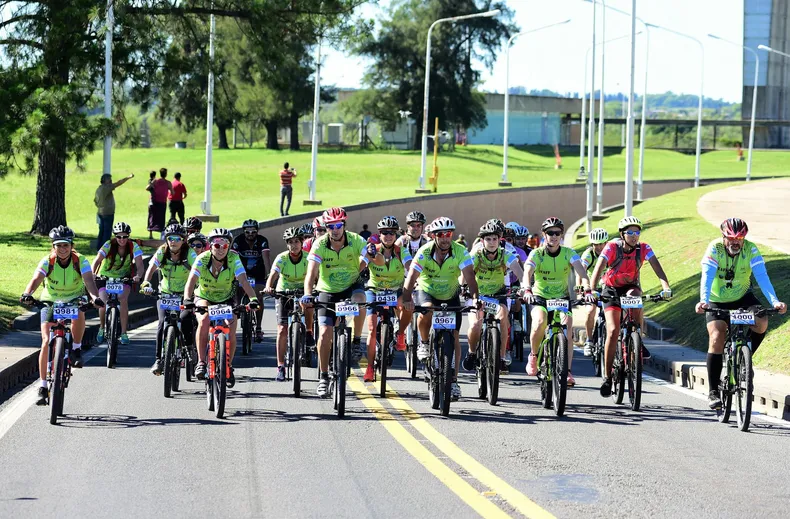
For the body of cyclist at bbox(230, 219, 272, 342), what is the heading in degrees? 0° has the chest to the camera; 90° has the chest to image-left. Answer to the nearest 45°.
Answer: approximately 0°

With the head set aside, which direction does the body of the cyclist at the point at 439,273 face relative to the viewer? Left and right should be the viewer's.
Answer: facing the viewer

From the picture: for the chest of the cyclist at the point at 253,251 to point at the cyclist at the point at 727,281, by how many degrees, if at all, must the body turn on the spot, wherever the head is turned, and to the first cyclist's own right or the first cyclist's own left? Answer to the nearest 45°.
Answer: approximately 45° to the first cyclist's own left

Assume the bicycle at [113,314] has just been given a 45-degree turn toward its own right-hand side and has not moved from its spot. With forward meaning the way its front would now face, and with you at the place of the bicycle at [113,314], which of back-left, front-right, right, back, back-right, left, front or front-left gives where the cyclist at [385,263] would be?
left

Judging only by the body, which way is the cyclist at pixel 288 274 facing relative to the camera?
toward the camera

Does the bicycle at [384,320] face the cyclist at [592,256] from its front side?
no

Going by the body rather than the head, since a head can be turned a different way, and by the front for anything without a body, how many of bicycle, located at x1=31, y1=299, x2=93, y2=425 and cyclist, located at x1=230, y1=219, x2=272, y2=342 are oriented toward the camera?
2

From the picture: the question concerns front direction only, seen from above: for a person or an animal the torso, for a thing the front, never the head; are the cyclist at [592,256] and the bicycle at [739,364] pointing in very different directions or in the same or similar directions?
same or similar directions

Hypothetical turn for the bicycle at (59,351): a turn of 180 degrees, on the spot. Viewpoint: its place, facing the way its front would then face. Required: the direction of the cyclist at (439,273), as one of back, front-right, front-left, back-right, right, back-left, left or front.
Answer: right

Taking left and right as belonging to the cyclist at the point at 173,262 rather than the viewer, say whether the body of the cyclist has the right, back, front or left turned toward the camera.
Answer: front

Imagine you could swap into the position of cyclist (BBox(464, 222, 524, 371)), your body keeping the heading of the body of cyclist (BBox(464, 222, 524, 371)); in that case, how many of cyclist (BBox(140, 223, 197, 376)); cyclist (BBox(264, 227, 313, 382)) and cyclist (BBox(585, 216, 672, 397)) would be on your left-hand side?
1

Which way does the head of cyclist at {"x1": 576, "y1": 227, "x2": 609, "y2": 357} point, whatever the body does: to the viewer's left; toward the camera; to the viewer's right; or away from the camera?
toward the camera

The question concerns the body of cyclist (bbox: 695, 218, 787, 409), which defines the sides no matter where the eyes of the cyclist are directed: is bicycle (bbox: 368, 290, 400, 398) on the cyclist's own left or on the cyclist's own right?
on the cyclist's own right

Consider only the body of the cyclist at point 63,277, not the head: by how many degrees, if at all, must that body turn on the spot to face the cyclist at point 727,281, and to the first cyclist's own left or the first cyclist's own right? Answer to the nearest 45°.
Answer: approximately 90° to the first cyclist's own left

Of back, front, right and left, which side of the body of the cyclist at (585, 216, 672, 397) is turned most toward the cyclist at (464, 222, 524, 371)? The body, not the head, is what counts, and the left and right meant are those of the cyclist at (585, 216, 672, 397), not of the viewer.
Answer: right

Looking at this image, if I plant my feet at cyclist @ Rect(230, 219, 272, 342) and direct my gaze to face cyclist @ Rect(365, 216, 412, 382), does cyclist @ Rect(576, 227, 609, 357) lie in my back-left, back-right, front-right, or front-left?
front-left

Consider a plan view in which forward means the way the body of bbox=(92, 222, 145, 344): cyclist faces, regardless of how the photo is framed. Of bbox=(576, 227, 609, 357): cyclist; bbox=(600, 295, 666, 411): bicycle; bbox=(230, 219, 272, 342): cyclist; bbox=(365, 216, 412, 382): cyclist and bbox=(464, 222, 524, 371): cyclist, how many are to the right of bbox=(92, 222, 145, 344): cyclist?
0

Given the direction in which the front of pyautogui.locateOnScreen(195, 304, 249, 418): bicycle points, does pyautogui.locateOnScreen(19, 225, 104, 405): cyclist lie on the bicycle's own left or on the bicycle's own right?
on the bicycle's own right

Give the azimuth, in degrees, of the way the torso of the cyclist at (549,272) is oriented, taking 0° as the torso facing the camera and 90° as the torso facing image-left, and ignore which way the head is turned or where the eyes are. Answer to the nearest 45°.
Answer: approximately 0°

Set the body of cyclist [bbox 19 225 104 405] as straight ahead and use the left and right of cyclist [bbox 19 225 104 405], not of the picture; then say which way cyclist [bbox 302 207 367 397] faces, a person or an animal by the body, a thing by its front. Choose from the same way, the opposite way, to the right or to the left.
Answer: the same way

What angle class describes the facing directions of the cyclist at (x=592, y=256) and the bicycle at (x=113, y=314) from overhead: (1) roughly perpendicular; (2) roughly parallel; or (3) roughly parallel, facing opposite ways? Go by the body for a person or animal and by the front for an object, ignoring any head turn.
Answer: roughly parallel
